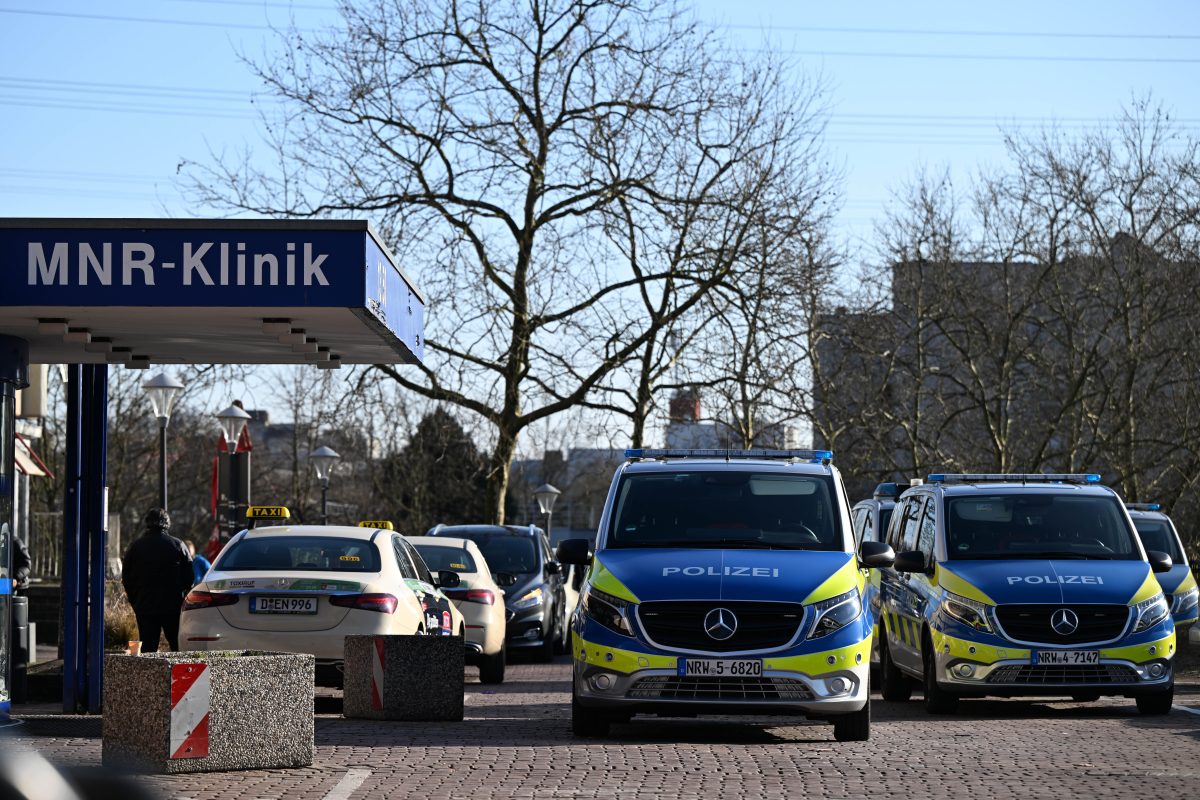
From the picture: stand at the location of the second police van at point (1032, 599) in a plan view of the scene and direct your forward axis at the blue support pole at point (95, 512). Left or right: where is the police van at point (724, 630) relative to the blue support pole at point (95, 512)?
left

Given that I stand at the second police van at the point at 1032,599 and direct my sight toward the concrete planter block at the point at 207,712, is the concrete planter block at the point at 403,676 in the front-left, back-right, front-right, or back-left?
front-right

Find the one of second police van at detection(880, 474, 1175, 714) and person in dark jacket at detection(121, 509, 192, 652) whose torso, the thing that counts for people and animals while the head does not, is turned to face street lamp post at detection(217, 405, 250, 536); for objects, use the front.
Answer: the person in dark jacket

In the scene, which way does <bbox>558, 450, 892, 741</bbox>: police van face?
toward the camera

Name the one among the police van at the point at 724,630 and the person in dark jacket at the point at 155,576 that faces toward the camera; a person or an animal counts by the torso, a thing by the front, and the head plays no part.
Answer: the police van

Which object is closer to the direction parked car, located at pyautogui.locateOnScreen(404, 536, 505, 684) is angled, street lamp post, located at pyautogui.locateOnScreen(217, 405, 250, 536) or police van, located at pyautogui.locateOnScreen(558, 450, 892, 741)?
the street lamp post

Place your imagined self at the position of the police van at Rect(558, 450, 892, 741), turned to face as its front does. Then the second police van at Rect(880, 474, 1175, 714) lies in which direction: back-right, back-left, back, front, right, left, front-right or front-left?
back-left

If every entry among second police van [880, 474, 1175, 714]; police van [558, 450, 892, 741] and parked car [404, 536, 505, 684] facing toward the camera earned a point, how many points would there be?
2

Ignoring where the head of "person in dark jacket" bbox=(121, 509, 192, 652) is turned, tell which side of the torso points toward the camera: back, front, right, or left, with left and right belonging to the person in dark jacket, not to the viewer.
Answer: back

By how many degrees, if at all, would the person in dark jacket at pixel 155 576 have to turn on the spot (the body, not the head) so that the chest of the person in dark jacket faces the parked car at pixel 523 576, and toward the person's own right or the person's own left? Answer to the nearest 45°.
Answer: approximately 45° to the person's own right

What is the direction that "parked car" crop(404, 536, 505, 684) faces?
away from the camera

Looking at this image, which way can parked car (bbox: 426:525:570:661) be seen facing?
toward the camera

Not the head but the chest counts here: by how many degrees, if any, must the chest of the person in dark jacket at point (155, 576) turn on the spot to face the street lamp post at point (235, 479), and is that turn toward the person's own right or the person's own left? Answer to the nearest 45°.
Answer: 0° — they already face it

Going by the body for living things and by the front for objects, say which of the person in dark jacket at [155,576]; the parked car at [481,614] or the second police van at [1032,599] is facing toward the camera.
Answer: the second police van

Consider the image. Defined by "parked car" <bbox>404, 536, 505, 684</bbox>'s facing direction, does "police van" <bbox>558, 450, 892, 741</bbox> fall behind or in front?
behind

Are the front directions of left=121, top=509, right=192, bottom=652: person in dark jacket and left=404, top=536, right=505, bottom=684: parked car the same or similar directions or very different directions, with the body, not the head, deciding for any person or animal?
same or similar directions
